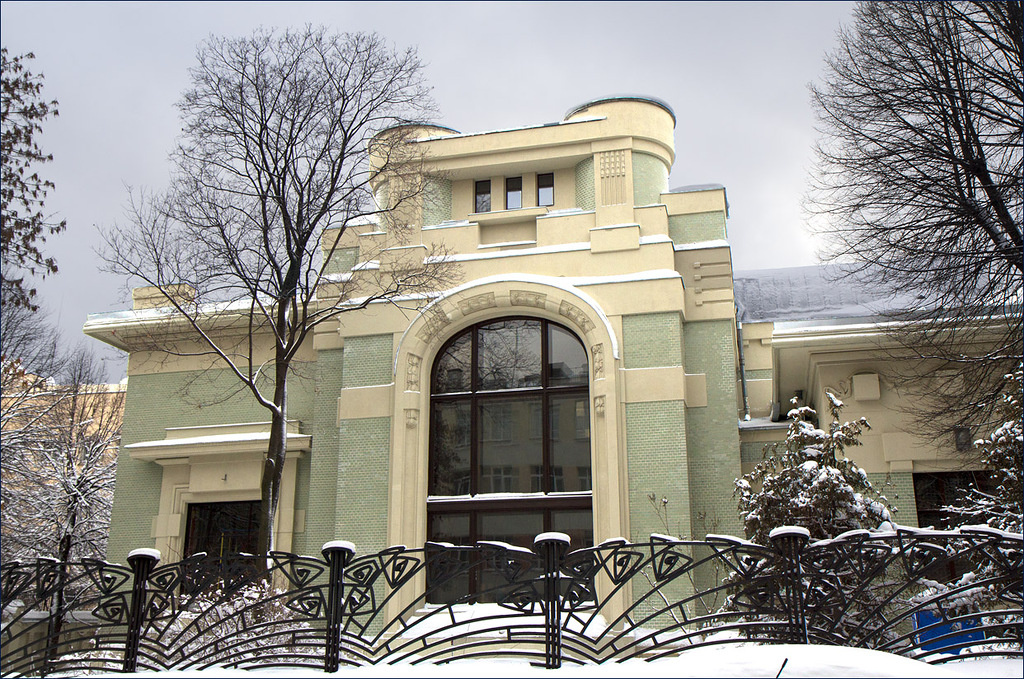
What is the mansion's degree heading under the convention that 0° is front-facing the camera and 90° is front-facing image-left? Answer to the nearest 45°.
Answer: approximately 0°

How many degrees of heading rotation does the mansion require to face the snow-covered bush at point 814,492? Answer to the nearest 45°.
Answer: approximately 45° to its left

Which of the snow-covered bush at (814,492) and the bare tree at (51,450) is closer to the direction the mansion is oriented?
the snow-covered bush

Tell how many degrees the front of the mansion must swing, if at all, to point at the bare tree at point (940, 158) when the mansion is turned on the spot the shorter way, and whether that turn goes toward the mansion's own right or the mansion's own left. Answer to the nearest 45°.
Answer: approximately 45° to the mansion's own left

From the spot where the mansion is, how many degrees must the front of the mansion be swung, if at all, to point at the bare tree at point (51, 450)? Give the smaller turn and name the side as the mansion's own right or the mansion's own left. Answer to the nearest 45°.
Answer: approximately 135° to the mansion's own right
